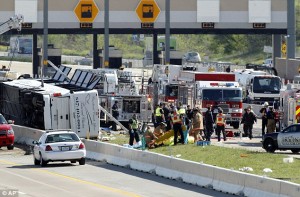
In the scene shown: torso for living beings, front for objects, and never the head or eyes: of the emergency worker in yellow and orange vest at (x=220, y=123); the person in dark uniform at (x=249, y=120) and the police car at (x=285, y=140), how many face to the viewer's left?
1

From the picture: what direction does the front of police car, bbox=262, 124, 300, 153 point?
to the viewer's left

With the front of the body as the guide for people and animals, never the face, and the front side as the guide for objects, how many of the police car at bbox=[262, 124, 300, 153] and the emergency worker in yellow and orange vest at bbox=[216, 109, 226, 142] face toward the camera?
0

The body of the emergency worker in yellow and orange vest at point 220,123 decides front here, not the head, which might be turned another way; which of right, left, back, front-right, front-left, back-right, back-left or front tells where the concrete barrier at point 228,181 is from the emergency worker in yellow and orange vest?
back

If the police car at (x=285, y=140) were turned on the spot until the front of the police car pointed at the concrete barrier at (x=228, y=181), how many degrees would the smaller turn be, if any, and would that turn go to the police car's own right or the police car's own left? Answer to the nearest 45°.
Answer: approximately 90° to the police car's own left

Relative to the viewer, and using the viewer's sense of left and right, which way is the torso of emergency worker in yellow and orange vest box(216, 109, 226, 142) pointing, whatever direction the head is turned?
facing away from the viewer

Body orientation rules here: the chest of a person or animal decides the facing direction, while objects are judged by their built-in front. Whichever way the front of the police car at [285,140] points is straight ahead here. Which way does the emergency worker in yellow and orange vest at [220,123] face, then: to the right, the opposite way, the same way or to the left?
to the right

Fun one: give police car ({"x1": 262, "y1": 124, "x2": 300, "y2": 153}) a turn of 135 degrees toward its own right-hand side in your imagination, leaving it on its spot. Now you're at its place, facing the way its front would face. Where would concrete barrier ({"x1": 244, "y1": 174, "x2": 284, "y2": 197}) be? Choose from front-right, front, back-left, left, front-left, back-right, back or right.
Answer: back-right

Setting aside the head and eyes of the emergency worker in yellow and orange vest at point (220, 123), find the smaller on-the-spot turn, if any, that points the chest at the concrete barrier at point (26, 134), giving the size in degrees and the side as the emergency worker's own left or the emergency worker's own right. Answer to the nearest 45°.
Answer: approximately 90° to the emergency worker's own left
